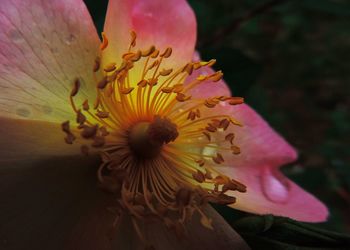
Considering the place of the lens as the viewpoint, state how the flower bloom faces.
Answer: facing the viewer and to the right of the viewer
